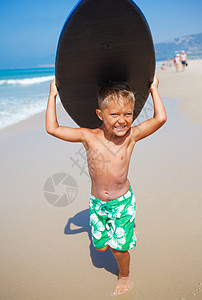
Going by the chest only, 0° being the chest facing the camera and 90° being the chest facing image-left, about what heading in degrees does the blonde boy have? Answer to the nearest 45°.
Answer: approximately 0°
